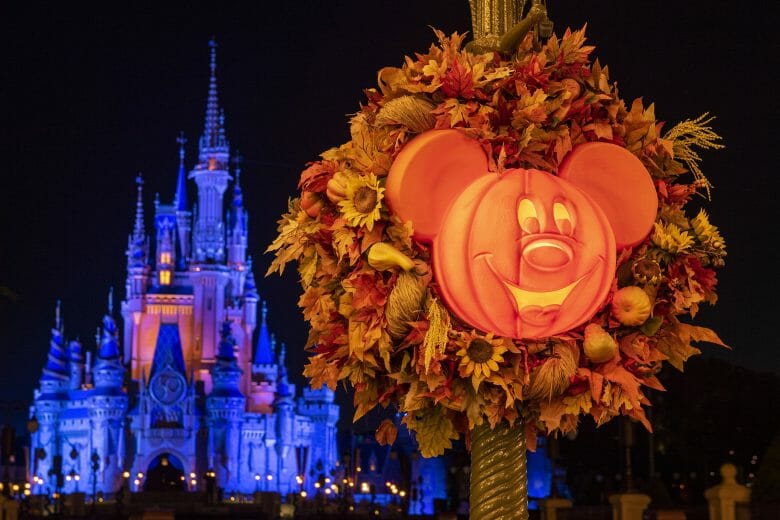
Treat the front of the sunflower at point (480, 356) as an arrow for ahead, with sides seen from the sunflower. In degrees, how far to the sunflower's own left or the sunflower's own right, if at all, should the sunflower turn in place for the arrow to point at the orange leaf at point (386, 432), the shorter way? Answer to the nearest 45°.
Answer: approximately 135° to the sunflower's own right

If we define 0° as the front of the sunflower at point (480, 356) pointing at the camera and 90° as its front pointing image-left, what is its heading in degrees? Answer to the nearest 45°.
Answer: approximately 0°

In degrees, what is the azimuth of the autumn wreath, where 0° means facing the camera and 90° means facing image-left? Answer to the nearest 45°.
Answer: approximately 0°
